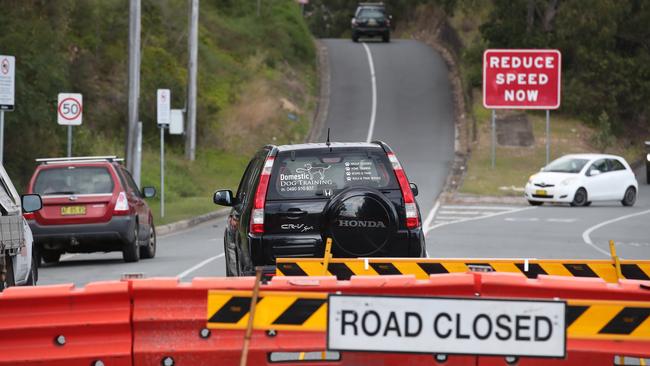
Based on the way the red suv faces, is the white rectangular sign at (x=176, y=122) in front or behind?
in front

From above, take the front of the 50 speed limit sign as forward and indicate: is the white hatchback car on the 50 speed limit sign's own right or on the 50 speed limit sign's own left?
on the 50 speed limit sign's own left

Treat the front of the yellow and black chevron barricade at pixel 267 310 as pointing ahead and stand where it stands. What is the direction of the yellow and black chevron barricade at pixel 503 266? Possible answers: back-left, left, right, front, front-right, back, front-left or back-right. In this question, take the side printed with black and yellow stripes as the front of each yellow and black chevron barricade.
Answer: back-left

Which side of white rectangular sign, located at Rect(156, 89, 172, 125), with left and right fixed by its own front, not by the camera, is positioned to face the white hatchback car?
left

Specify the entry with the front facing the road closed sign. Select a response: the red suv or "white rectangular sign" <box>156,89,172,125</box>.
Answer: the white rectangular sign

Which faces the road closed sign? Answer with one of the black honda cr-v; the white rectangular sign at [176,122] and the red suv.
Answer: the white rectangular sign

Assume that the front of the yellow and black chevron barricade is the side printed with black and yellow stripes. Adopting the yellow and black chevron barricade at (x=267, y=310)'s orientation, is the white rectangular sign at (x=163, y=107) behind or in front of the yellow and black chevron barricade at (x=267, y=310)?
behind

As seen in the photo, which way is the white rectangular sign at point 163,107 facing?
toward the camera

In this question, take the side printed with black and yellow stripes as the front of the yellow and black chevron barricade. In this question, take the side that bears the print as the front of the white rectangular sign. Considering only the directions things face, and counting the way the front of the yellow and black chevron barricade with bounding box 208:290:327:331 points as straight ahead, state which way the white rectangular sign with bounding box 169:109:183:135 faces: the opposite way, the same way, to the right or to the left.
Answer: the same way

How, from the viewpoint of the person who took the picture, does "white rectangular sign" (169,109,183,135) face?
facing the viewer

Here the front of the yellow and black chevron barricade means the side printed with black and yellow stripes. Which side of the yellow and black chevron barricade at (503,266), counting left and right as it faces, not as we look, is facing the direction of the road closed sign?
front

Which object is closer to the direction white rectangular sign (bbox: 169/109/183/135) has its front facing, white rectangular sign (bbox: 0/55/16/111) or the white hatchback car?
the white rectangular sign

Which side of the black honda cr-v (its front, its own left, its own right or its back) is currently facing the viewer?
back

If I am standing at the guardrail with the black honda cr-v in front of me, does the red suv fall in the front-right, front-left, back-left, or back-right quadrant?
front-left

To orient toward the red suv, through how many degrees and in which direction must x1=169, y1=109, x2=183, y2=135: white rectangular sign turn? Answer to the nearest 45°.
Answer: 0° — it already faces it

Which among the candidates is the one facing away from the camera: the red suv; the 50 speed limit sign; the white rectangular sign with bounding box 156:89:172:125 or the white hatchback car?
the red suv

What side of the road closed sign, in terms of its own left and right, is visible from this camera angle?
front

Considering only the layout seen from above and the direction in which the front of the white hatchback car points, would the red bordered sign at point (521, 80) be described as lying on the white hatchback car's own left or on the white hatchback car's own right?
on the white hatchback car's own right

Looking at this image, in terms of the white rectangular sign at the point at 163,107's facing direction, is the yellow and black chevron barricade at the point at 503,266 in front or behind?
in front

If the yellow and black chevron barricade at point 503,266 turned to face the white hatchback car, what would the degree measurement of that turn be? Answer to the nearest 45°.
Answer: approximately 180°

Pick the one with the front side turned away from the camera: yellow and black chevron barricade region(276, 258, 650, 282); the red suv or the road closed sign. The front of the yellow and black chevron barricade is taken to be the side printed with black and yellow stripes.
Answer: the red suv

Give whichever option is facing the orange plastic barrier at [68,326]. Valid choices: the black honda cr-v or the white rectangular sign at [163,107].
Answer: the white rectangular sign
